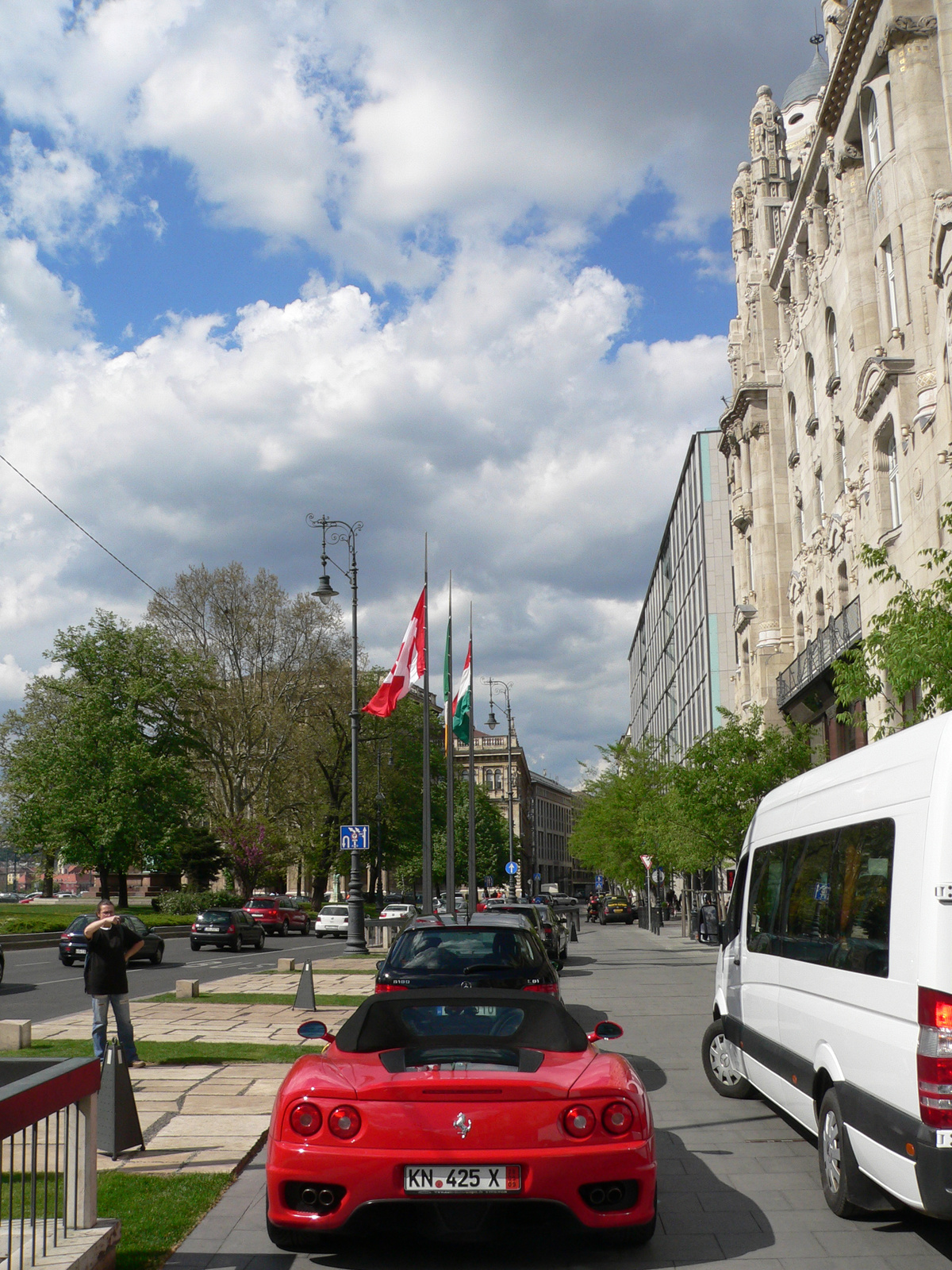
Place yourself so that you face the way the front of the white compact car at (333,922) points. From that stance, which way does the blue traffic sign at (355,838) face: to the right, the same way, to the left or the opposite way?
the opposite way

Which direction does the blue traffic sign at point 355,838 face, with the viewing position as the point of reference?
facing the viewer

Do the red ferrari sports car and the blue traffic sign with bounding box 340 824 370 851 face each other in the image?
yes

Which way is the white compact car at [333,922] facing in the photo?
away from the camera

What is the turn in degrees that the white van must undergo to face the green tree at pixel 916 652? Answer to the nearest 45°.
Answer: approximately 45° to its right

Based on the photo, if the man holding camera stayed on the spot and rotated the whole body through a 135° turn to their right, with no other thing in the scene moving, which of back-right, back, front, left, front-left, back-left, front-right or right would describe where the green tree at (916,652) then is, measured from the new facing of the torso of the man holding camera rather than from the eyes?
back-right

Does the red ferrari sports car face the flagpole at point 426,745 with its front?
yes

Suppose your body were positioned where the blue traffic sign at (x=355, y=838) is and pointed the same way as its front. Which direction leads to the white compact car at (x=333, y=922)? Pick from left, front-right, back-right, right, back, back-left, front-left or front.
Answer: back

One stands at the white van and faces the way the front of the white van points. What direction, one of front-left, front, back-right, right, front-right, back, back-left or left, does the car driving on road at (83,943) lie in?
front

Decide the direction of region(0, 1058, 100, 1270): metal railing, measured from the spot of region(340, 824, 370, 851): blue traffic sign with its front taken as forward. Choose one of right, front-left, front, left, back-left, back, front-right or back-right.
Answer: front

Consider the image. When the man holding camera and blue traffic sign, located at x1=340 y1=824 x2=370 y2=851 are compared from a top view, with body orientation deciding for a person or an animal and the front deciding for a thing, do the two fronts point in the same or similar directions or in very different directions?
same or similar directions

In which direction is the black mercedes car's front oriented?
away from the camera

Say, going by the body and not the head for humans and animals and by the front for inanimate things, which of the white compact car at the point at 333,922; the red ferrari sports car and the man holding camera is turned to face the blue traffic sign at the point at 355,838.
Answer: the red ferrari sports car

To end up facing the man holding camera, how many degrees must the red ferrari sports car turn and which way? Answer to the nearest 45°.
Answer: approximately 45° to its left

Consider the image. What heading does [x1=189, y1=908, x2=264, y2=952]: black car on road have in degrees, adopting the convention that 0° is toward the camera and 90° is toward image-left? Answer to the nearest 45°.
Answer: approximately 225°

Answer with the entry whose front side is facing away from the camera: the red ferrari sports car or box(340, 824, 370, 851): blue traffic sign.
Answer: the red ferrari sports car

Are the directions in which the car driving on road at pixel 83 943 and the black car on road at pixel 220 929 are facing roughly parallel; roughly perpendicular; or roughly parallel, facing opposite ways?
roughly parallel

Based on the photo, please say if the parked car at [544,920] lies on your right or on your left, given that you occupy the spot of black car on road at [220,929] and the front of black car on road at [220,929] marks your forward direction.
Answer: on your right
